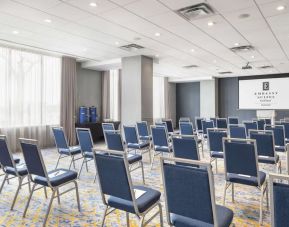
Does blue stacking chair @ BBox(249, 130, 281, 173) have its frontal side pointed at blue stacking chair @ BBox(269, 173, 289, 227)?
no

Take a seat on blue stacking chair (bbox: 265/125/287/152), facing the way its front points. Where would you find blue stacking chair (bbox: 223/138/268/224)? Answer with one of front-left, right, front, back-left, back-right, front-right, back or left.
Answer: back

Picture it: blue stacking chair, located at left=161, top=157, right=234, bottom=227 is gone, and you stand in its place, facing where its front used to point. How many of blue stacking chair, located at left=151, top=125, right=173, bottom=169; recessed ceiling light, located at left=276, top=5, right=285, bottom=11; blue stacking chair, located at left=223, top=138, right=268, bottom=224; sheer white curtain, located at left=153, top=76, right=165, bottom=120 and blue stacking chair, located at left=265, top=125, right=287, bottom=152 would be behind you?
0

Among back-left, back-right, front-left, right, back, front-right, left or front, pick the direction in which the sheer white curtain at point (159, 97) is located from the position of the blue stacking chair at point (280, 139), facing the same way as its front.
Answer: front-left

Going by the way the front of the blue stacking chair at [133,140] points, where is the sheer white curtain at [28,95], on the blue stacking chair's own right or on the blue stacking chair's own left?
on the blue stacking chair's own left

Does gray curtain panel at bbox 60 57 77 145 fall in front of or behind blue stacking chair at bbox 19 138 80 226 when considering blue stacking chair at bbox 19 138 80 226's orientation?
in front

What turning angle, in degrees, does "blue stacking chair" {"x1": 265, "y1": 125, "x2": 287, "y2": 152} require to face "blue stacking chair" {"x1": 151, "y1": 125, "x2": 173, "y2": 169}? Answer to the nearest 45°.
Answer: approximately 135° to its left

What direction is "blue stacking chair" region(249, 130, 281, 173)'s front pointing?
away from the camera

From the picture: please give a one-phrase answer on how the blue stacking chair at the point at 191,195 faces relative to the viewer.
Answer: facing away from the viewer and to the right of the viewer

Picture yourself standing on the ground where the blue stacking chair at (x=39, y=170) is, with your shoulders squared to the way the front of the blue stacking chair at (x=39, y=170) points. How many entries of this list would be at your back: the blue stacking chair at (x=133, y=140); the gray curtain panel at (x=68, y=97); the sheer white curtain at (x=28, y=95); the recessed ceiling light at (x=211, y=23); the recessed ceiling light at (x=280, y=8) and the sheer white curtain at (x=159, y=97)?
0

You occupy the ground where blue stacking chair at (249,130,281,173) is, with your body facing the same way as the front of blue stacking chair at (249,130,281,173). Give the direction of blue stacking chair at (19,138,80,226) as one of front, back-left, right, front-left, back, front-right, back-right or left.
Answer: back-left

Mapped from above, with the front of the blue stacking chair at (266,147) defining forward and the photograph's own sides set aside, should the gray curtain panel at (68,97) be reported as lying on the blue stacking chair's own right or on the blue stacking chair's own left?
on the blue stacking chair's own left

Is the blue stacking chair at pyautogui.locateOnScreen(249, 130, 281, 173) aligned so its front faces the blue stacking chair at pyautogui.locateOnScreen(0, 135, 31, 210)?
no

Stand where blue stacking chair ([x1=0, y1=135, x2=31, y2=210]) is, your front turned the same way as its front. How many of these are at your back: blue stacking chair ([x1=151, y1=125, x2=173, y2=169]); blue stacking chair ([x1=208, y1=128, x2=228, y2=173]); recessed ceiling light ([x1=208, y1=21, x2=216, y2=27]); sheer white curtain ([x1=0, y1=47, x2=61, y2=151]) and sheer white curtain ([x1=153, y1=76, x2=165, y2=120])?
0

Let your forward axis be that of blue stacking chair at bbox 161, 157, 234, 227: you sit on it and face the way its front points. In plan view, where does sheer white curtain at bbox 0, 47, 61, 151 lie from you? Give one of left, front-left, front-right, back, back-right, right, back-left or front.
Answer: left

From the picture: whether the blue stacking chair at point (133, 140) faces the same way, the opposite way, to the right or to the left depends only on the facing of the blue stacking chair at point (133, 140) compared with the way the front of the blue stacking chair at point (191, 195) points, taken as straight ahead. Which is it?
the same way

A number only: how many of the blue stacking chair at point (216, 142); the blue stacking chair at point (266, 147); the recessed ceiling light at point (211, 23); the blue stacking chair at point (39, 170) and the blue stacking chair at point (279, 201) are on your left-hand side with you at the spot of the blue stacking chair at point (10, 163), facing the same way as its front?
0

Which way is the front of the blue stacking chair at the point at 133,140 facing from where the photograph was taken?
facing away from the viewer and to the right of the viewer

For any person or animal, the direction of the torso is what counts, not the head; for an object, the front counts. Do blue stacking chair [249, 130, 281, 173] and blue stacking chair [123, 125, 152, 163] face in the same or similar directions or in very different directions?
same or similar directions

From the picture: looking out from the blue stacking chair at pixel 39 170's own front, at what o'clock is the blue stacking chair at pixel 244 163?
the blue stacking chair at pixel 244 163 is roughly at 2 o'clock from the blue stacking chair at pixel 39 170.

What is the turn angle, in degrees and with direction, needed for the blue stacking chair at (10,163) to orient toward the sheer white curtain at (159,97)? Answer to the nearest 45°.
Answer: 0° — it already faces it

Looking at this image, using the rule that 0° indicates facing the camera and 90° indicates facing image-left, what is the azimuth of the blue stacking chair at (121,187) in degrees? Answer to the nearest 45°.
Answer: approximately 225°

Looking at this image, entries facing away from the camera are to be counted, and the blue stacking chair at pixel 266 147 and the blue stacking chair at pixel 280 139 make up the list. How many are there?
2
